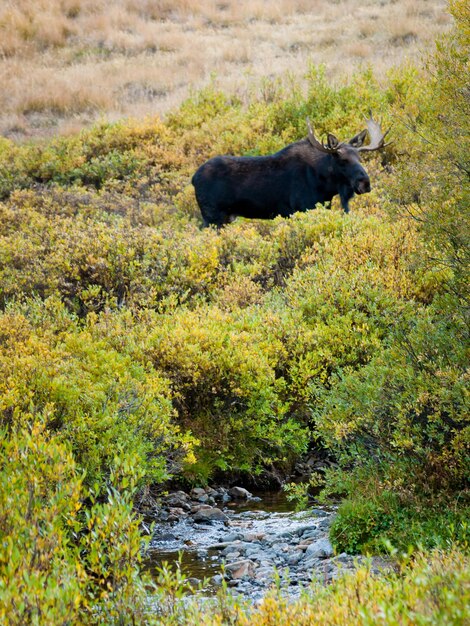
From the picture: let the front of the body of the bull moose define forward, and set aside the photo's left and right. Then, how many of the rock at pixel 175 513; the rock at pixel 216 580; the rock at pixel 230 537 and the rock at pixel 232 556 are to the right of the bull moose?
4

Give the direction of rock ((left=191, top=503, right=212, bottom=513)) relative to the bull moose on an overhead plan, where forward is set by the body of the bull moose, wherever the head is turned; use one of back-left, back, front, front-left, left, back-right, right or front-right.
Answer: right

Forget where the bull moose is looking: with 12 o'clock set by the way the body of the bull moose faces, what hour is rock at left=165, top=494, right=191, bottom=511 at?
The rock is roughly at 3 o'clock from the bull moose.

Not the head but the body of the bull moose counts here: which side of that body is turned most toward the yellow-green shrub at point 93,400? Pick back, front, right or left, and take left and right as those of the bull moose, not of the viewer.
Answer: right

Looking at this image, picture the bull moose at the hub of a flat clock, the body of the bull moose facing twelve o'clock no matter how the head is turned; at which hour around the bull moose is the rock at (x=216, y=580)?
The rock is roughly at 3 o'clock from the bull moose.

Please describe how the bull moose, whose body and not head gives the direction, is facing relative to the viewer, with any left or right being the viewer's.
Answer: facing to the right of the viewer

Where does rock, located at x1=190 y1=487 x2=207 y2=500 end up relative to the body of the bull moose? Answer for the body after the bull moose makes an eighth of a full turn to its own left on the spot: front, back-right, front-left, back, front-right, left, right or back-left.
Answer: back-right

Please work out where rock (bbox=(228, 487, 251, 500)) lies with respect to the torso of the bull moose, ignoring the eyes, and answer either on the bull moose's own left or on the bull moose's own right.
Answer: on the bull moose's own right

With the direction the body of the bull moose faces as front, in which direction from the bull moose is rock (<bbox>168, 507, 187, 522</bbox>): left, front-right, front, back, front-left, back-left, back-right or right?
right

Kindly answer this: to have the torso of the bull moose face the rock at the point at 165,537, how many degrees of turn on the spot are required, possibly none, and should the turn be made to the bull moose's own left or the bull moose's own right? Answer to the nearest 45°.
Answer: approximately 90° to the bull moose's own right

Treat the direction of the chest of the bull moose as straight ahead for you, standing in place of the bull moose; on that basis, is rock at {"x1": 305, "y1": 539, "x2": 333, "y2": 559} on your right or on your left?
on your right

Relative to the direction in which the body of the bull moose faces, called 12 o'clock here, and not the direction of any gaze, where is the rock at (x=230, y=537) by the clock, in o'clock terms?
The rock is roughly at 3 o'clock from the bull moose.

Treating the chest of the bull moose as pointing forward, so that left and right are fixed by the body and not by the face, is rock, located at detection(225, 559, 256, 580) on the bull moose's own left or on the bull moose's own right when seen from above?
on the bull moose's own right
